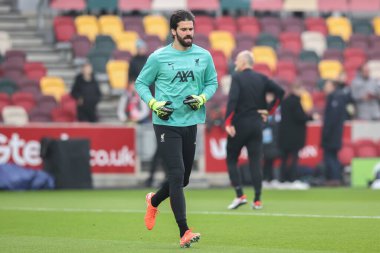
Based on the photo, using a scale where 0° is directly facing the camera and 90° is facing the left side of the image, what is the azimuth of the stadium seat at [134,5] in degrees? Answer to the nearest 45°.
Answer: approximately 0°

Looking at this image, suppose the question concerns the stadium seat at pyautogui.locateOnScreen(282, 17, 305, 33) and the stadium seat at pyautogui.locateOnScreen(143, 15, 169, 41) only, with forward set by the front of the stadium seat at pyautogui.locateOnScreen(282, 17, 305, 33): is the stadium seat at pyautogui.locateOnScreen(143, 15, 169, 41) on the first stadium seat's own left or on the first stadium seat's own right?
on the first stadium seat's own right

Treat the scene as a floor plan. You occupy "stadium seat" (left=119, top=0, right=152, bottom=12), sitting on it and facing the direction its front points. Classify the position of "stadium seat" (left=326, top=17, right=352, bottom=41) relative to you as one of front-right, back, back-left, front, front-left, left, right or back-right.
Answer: left

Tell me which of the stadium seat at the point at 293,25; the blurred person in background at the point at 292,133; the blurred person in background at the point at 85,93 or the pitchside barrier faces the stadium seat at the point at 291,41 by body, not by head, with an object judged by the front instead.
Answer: the stadium seat at the point at 293,25

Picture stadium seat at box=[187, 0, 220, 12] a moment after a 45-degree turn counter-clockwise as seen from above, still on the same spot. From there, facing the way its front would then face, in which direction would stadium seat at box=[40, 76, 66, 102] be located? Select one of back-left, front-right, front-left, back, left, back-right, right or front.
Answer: right

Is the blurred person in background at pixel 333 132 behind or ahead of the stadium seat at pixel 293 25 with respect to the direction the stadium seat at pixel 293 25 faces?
ahead

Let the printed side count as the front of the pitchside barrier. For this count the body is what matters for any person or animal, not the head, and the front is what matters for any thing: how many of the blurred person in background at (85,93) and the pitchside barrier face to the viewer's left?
0

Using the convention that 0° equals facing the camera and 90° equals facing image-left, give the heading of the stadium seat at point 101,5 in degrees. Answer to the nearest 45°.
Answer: approximately 0°
